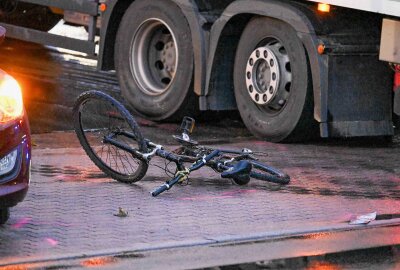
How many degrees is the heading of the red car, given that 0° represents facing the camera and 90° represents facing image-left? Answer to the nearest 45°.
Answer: approximately 315°

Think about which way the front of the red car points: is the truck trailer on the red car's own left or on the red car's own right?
on the red car's own left

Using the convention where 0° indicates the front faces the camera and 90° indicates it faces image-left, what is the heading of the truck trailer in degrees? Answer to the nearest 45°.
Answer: approximately 135°

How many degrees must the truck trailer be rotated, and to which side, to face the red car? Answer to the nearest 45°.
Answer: approximately 90° to its left

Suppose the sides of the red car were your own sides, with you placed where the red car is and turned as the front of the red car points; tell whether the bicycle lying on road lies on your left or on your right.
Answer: on your left
